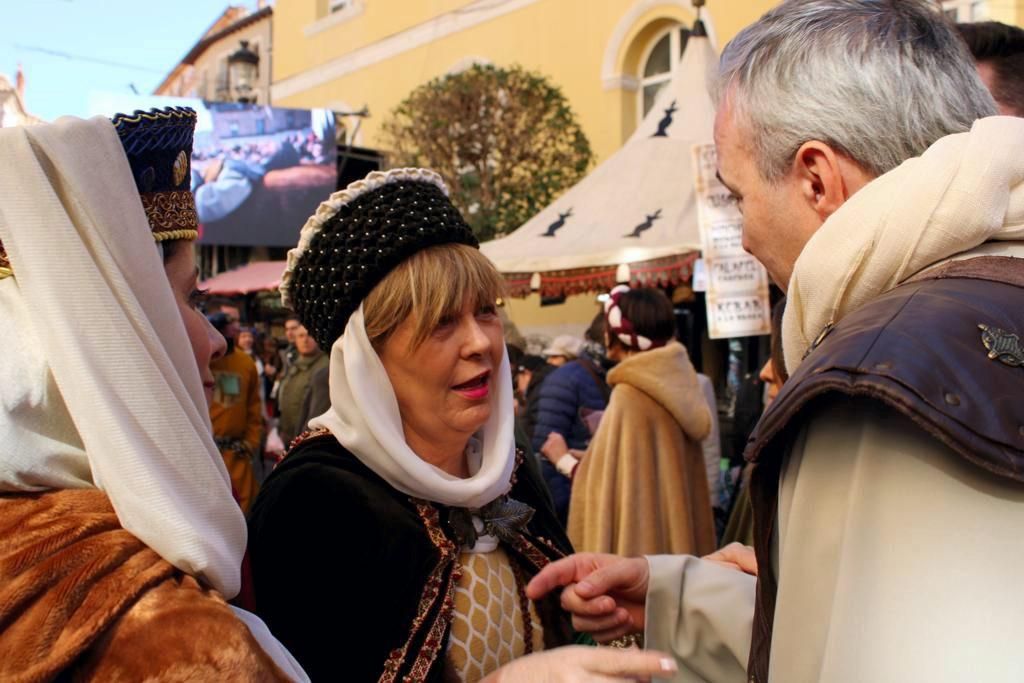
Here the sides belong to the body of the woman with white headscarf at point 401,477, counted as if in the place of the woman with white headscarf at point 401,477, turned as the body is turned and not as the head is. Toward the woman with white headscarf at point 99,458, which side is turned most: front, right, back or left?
right

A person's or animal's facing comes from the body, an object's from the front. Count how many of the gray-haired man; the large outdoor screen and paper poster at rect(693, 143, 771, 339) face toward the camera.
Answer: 2

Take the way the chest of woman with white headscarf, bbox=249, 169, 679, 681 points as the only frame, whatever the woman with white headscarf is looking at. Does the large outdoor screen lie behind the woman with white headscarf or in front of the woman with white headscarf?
behind

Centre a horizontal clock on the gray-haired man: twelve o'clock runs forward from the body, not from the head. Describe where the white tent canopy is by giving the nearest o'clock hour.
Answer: The white tent canopy is roughly at 1 o'clock from the gray-haired man.

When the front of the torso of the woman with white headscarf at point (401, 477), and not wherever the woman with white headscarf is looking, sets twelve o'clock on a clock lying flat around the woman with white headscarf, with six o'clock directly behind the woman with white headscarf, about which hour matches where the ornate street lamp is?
The ornate street lamp is roughly at 7 o'clock from the woman with white headscarf.

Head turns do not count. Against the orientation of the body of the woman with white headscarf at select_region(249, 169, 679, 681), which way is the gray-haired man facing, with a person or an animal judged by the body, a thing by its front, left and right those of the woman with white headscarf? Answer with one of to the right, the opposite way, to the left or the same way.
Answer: the opposite way

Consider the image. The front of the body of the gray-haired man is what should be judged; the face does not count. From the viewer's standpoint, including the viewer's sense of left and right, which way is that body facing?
facing away from the viewer and to the left of the viewer

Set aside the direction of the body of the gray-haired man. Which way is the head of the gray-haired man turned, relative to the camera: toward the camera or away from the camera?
away from the camera

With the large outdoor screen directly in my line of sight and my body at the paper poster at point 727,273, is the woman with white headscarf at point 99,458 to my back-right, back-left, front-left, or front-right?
back-left

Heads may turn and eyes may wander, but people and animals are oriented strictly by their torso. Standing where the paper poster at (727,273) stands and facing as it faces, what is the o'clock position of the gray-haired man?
The gray-haired man is roughly at 12 o'clock from the paper poster.
